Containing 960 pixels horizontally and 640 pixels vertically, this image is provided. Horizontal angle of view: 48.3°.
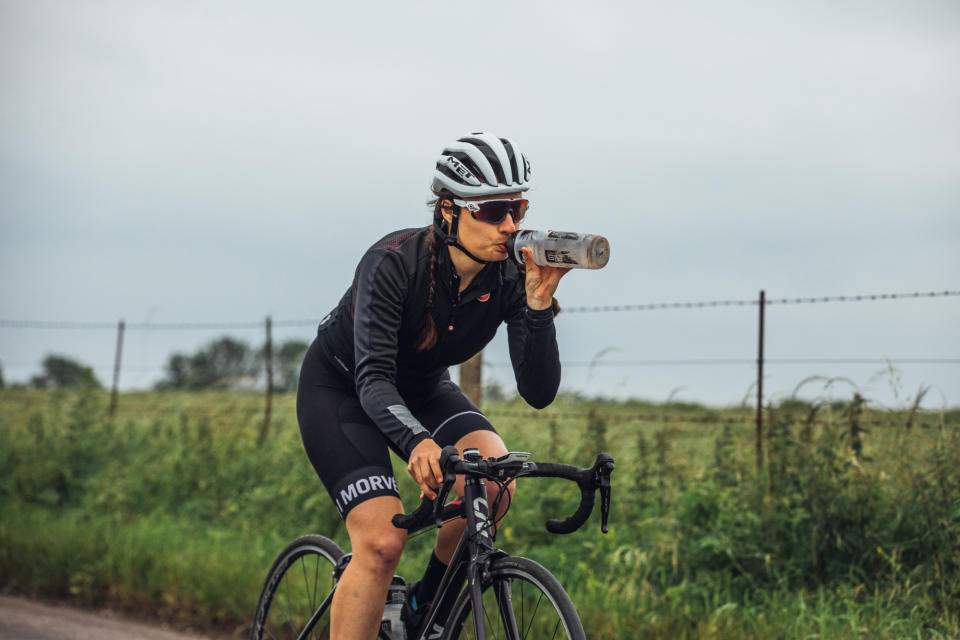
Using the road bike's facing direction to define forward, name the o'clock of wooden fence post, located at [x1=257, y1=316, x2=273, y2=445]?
The wooden fence post is roughly at 7 o'clock from the road bike.

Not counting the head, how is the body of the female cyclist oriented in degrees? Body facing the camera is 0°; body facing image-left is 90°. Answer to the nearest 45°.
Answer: approximately 315°

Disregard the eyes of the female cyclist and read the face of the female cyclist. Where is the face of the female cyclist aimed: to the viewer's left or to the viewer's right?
to the viewer's right

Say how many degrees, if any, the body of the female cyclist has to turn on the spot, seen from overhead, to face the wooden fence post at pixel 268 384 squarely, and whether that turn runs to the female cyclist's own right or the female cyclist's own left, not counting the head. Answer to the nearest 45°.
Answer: approximately 135° to the female cyclist's own left

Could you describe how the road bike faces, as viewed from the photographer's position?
facing the viewer and to the right of the viewer
